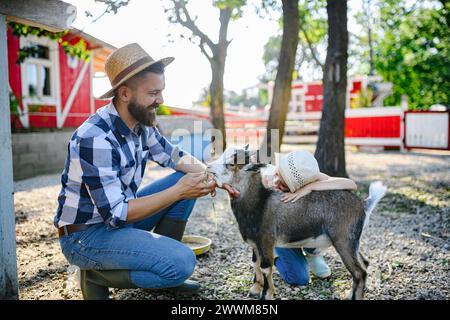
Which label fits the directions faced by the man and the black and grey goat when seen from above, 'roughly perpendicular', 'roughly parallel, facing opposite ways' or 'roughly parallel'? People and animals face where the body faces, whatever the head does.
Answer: roughly parallel, facing opposite ways

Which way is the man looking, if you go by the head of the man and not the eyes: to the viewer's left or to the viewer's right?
to the viewer's right

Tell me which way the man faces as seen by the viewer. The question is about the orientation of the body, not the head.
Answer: to the viewer's right

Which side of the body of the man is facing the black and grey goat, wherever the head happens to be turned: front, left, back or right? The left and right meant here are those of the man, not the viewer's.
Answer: front

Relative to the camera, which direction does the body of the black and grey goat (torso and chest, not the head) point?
to the viewer's left

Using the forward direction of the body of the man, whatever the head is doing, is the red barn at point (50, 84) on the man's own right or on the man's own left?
on the man's own left

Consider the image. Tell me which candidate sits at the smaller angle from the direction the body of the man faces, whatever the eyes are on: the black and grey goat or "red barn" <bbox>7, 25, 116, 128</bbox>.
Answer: the black and grey goat

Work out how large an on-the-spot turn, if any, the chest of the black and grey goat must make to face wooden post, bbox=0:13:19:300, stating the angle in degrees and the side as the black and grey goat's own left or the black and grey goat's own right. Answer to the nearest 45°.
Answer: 0° — it already faces it

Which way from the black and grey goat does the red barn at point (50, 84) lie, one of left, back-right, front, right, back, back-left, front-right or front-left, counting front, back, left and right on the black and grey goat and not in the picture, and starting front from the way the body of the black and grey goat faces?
front-right

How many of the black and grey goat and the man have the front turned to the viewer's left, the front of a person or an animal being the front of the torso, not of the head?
1
